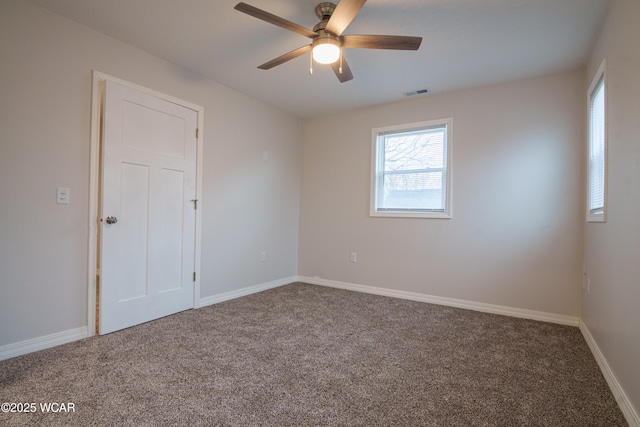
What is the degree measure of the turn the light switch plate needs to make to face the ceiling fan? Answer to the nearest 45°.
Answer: approximately 45° to its left

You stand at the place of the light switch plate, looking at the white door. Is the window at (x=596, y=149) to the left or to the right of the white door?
right

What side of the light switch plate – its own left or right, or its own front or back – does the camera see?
front

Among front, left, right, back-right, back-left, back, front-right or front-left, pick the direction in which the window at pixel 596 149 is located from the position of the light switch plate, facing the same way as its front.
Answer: front-left

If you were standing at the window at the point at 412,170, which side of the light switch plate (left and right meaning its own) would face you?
left

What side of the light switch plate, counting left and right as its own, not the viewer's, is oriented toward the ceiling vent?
left

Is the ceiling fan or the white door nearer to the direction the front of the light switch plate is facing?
the ceiling fan

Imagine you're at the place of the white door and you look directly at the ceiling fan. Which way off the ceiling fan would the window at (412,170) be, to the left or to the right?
left
